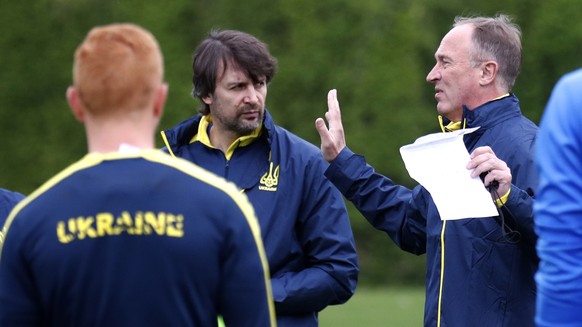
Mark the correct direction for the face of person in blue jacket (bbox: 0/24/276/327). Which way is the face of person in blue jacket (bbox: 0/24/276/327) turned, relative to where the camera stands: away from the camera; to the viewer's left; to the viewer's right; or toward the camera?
away from the camera

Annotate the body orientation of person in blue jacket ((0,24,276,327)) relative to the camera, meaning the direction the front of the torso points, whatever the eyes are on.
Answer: away from the camera

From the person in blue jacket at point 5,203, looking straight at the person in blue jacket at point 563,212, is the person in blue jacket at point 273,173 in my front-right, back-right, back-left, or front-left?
front-left

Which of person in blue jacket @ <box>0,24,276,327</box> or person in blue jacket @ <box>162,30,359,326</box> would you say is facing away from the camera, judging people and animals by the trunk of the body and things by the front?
person in blue jacket @ <box>0,24,276,327</box>

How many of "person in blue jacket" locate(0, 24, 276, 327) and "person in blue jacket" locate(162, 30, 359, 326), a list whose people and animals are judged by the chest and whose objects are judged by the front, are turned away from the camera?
1

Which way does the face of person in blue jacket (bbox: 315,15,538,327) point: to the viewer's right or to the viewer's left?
to the viewer's left

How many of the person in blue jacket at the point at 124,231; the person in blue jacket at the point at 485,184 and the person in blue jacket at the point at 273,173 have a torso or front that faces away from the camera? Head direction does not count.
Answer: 1

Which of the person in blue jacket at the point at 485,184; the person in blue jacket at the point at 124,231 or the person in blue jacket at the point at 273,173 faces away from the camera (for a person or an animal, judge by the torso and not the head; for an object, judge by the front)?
the person in blue jacket at the point at 124,231

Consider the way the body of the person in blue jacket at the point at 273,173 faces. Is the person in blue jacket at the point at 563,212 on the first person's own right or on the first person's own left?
on the first person's own left

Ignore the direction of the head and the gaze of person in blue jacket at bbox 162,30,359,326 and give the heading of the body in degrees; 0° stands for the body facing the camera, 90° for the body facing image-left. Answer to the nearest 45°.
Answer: approximately 45°

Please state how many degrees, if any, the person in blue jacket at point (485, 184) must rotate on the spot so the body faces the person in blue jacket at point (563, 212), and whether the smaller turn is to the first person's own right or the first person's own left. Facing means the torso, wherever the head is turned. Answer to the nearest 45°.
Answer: approximately 45° to the first person's own left

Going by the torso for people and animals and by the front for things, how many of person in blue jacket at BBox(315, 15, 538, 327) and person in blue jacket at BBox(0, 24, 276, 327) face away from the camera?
1

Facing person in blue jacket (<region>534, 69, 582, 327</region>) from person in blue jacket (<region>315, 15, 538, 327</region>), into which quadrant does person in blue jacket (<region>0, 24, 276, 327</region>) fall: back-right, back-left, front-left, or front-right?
front-right

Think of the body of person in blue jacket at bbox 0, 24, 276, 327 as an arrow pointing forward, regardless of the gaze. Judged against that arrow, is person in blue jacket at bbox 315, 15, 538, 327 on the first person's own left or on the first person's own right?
on the first person's own right

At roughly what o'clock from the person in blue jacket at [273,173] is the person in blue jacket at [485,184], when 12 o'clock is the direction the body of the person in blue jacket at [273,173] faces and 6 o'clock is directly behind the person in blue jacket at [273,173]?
the person in blue jacket at [485,184] is roughly at 8 o'clock from the person in blue jacket at [273,173].

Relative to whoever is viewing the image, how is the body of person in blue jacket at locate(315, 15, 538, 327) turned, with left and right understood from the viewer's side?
facing the viewer and to the left of the viewer
